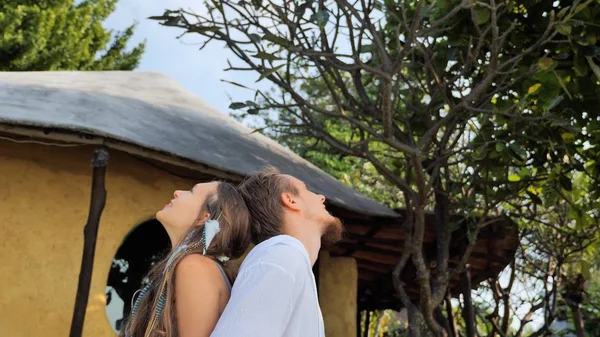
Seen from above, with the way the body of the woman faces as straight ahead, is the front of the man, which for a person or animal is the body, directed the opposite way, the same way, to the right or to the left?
the opposite way

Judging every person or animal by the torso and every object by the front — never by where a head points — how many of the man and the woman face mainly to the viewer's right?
1

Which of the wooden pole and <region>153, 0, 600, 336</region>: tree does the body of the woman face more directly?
the wooden pole

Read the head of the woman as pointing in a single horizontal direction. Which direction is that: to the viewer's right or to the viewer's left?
to the viewer's left

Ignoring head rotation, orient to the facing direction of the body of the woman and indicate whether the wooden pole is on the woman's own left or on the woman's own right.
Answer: on the woman's own right

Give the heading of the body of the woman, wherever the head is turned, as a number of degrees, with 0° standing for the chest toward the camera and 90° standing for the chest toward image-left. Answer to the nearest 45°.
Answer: approximately 90°

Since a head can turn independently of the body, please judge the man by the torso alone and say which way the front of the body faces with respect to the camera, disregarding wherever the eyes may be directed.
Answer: to the viewer's right

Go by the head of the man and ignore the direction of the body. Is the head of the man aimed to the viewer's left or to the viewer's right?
to the viewer's right

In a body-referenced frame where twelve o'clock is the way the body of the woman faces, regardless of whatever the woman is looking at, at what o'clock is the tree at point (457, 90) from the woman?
The tree is roughly at 4 o'clock from the woman.
